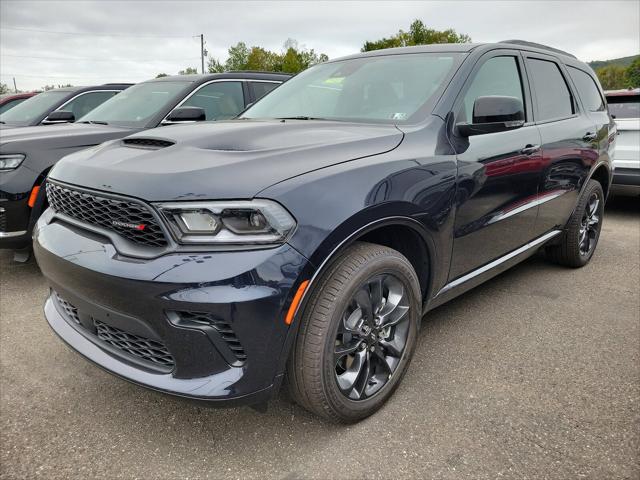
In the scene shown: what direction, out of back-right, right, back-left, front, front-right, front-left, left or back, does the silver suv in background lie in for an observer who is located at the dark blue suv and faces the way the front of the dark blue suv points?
back

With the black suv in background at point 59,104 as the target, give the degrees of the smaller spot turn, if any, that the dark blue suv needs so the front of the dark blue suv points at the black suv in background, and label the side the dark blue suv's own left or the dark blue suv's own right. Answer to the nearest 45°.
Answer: approximately 90° to the dark blue suv's own right

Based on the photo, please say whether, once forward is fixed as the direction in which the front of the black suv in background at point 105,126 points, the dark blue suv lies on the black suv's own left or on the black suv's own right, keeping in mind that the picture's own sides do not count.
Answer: on the black suv's own left

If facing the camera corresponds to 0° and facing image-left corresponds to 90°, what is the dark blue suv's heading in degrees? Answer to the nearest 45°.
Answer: approximately 45°

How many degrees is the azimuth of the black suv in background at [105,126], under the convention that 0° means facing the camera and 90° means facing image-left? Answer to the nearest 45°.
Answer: approximately 45°

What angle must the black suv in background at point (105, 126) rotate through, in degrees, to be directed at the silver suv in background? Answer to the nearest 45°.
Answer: approximately 135° to its left

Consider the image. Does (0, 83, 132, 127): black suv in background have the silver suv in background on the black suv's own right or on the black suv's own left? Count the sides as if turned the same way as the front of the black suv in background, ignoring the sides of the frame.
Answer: on the black suv's own left

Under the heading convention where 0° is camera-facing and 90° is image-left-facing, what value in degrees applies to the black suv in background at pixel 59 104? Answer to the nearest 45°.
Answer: approximately 45°
